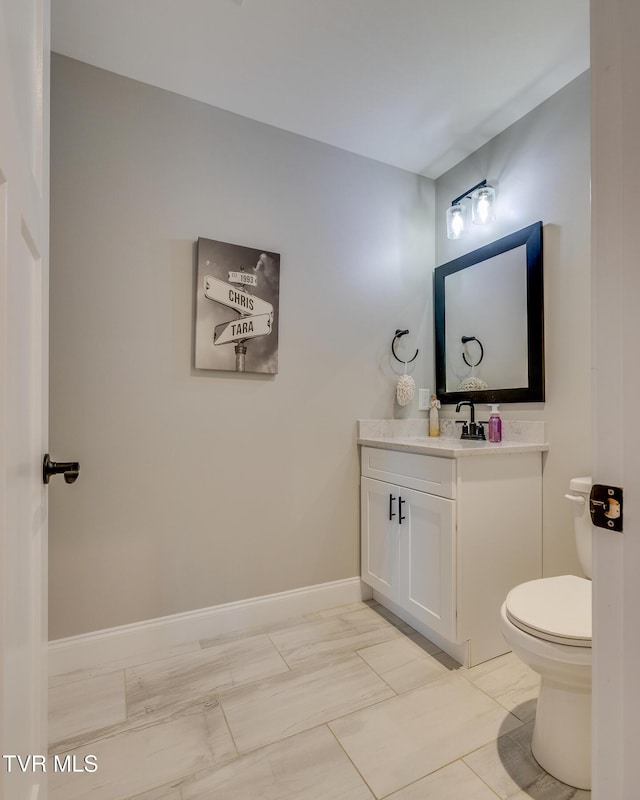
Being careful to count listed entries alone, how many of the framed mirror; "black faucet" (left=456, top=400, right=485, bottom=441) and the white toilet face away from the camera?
0

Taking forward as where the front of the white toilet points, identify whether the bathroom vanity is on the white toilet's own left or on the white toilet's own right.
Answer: on the white toilet's own right

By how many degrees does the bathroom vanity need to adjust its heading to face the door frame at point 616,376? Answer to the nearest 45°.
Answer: approximately 45° to its left

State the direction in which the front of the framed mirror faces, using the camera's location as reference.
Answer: facing the viewer and to the left of the viewer

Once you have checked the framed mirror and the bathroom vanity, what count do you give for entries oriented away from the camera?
0

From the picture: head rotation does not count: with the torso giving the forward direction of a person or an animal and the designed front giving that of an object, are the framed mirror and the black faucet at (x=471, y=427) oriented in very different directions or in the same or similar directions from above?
same or similar directions

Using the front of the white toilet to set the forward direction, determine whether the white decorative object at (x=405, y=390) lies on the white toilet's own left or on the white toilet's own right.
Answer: on the white toilet's own right

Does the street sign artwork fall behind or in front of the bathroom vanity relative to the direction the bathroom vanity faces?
in front

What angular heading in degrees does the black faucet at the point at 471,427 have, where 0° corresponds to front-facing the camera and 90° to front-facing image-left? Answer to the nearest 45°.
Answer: approximately 45°

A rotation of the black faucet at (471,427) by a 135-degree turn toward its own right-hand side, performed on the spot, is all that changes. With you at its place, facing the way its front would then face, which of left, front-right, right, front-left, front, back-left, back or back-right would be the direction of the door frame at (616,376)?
back

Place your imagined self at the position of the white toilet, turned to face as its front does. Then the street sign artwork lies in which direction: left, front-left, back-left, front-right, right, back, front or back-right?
front-right

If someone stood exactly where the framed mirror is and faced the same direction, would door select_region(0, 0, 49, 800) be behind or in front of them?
in front
